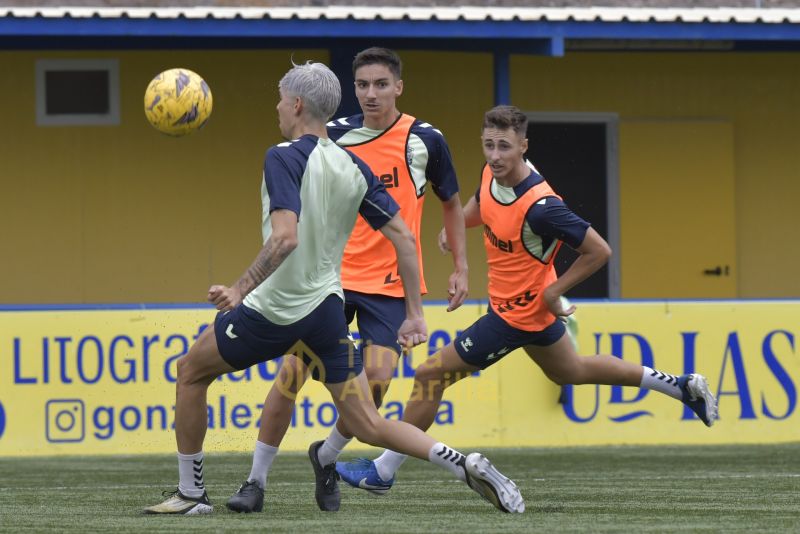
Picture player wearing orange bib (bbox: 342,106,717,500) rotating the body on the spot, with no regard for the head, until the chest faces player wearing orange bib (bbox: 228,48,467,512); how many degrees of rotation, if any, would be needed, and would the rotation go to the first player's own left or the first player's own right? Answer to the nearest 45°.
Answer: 0° — they already face them

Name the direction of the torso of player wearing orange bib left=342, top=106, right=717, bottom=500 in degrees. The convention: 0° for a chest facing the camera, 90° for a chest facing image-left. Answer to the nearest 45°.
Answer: approximately 45°

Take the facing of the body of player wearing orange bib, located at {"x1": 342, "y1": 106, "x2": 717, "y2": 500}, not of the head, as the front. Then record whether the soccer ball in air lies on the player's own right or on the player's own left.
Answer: on the player's own right
